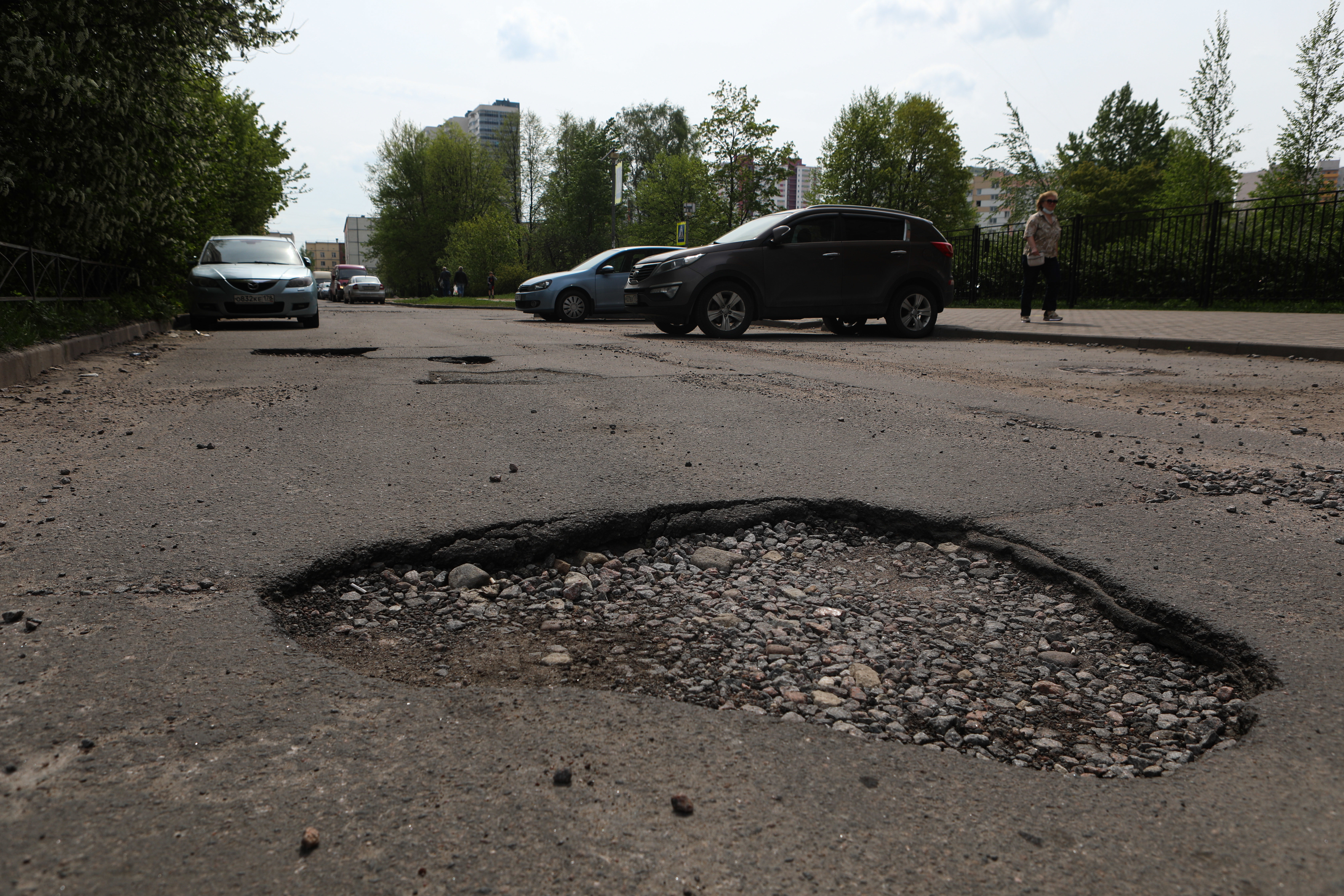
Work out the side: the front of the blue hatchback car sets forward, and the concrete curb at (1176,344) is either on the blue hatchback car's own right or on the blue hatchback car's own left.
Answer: on the blue hatchback car's own left

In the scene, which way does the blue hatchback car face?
to the viewer's left

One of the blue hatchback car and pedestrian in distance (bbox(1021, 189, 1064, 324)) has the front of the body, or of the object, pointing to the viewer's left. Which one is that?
the blue hatchback car

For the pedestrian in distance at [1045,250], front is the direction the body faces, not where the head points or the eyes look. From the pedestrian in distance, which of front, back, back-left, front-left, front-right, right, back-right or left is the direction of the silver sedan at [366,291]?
back

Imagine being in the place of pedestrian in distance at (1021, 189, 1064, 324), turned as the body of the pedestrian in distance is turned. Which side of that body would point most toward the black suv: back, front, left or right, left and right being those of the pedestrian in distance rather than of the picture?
right

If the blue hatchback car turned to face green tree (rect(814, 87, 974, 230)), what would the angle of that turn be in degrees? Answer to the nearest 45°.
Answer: approximately 135° to its right
